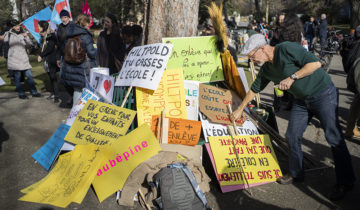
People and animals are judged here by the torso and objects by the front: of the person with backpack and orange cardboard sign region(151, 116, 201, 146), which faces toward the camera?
the orange cardboard sign

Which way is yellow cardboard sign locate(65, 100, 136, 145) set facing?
toward the camera

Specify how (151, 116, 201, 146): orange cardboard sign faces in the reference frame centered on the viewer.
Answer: facing the viewer

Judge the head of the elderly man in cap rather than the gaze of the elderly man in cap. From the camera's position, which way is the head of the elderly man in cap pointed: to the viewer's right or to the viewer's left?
to the viewer's left

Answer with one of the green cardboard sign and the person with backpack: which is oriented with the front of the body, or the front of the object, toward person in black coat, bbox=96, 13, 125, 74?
the person with backpack

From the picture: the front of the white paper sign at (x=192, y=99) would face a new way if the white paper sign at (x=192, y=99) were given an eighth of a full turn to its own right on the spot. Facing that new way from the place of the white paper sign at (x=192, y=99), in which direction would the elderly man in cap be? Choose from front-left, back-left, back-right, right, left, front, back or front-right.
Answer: left

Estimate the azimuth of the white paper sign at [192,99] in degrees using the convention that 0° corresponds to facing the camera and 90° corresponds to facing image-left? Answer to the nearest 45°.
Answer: approximately 0°

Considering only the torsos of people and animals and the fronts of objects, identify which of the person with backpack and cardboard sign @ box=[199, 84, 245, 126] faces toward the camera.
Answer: the cardboard sign

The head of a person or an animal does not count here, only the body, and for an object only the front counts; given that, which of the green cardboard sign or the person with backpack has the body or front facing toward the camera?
the green cardboard sign

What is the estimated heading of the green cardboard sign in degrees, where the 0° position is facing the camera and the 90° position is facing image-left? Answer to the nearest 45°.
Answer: approximately 0°

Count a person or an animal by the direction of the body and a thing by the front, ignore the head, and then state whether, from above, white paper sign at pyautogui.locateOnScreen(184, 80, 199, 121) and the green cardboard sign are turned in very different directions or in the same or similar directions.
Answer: same or similar directions

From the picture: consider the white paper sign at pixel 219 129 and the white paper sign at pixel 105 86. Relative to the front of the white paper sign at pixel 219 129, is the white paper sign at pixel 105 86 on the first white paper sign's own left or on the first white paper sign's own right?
on the first white paper sign's own right

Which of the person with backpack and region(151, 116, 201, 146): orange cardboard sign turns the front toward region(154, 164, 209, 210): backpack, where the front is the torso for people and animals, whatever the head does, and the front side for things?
the orange cardboard sign
